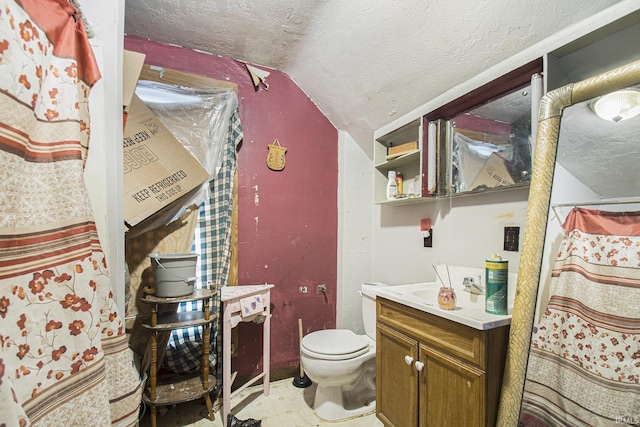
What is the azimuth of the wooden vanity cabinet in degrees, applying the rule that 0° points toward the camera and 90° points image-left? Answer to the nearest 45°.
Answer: approximately 45°

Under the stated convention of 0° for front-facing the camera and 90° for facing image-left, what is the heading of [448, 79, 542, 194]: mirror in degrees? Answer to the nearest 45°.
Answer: approximately 45°
